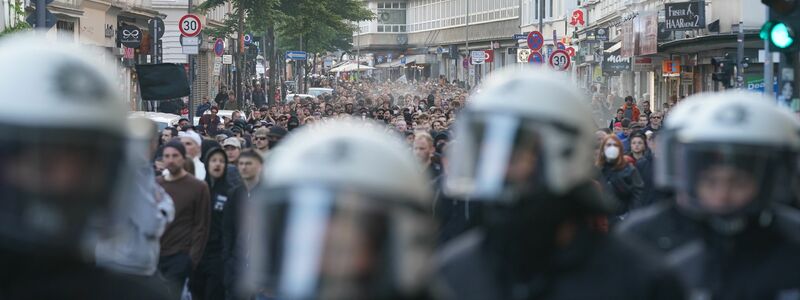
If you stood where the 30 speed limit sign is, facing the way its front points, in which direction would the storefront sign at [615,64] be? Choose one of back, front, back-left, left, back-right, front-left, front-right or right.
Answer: back-left

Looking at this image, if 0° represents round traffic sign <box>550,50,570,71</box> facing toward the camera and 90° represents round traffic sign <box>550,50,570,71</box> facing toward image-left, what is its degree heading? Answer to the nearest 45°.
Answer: approximately 0°
